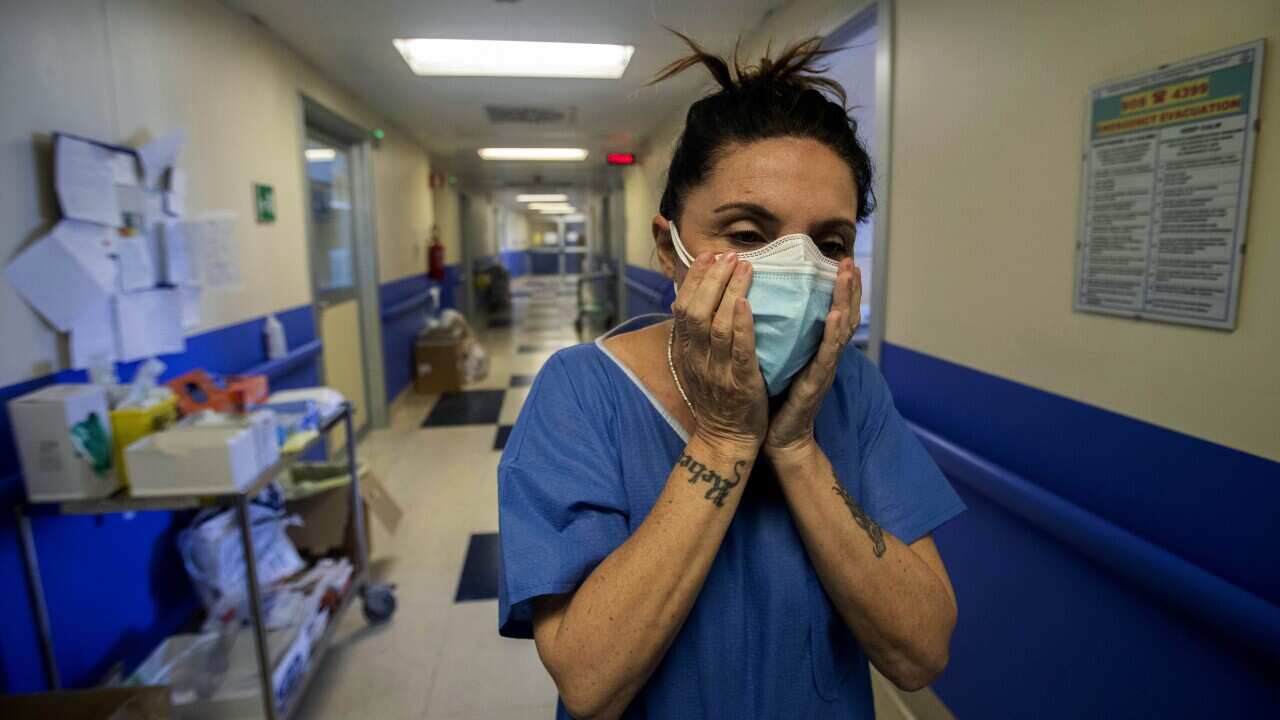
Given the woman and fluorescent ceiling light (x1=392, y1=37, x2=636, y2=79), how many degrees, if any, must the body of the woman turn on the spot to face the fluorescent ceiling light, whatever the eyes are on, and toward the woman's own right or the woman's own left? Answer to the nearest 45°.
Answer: approximately 135° to the woman's own left

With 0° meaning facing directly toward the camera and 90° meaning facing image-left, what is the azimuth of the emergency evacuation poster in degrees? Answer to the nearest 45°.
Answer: approximately 45°

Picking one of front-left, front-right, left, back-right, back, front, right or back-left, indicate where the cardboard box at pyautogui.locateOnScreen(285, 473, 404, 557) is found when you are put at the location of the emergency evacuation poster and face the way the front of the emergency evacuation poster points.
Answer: front-right

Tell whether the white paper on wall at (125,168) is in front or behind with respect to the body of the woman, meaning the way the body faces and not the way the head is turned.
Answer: behind

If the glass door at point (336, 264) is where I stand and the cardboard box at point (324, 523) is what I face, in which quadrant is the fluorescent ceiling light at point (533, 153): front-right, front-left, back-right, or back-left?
back-left

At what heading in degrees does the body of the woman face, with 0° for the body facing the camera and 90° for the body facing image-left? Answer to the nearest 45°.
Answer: approximately 315°

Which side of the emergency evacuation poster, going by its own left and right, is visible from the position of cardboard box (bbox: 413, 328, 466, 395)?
right

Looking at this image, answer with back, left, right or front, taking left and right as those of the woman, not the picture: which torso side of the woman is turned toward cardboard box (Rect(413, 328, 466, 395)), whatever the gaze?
back

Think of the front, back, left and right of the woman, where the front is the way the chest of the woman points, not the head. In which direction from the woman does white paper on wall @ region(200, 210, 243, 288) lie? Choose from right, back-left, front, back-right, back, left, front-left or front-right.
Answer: back
